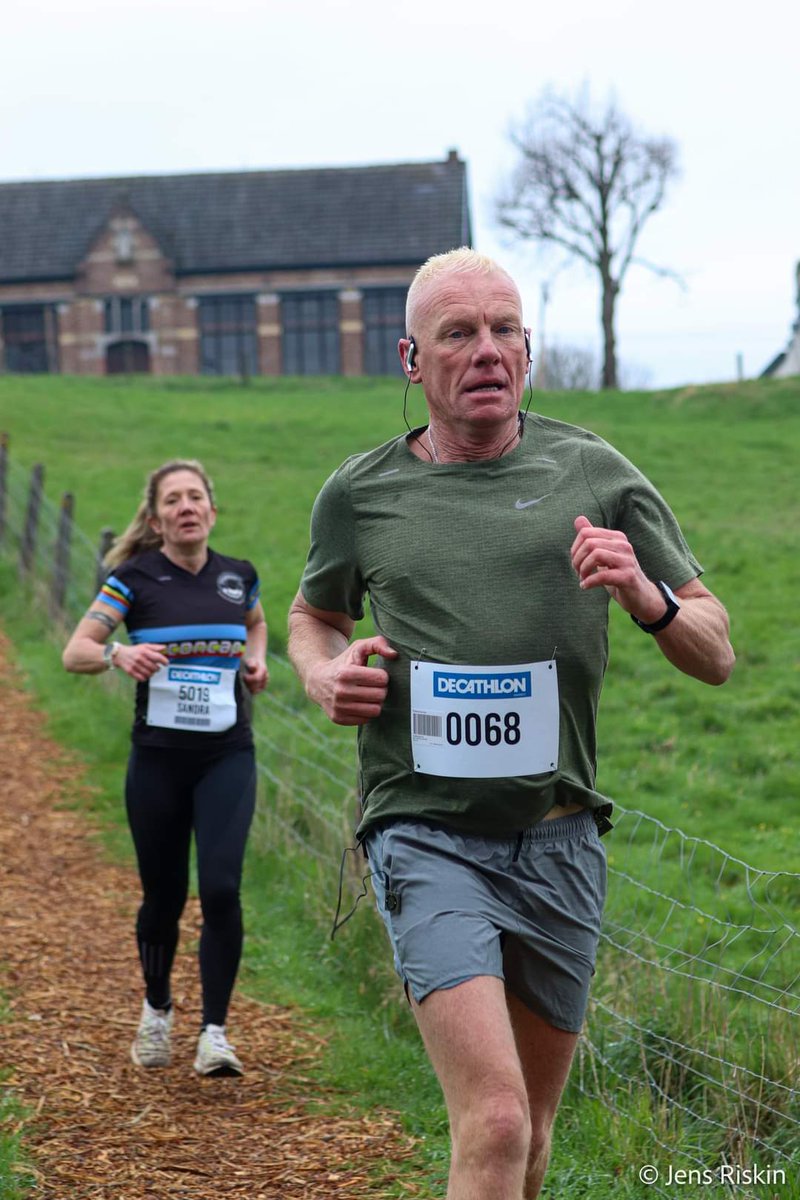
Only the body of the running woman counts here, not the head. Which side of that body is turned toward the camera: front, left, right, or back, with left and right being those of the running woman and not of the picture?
front

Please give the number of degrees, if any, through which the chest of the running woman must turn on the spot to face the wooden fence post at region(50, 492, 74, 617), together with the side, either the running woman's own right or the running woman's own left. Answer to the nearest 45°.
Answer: approximately 180°

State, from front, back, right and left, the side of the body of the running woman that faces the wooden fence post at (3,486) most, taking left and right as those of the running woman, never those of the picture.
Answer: back

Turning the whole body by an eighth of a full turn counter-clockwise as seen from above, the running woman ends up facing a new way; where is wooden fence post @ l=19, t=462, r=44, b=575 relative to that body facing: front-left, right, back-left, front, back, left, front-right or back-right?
back-left

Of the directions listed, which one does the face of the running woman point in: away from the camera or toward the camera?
toward the camera
